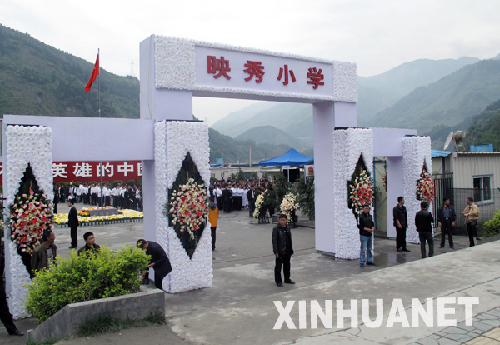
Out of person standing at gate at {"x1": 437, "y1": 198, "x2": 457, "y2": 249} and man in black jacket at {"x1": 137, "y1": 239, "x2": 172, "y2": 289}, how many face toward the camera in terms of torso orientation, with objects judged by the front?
1

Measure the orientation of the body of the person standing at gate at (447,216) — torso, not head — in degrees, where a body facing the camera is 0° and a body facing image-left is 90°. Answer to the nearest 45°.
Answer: approximately 0°

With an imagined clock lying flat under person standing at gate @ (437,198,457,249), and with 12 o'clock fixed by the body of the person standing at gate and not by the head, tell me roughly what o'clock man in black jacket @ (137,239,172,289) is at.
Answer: The man in black jacket is roughly at 1 o'clock from the person standing at gate.

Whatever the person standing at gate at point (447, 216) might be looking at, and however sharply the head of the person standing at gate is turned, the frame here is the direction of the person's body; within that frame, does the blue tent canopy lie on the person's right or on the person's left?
on the person's right

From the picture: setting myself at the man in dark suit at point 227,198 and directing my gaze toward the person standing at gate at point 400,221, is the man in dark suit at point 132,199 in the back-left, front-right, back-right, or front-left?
back-right

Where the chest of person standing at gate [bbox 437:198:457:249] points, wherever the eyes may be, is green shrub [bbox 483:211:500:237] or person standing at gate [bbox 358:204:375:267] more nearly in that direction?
the person standing at gate

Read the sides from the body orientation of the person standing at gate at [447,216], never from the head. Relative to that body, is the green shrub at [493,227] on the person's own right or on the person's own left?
on the person's own left

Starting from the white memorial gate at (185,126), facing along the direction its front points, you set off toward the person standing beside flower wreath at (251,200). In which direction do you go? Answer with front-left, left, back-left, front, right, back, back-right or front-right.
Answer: back-left
